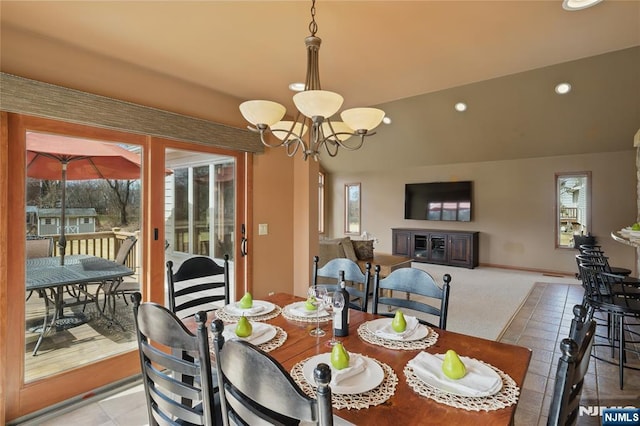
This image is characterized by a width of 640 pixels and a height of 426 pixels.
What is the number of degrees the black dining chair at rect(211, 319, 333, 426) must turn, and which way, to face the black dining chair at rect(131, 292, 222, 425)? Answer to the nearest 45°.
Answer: approximately 90° to its left

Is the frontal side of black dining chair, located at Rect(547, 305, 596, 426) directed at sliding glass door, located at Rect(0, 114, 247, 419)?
yes

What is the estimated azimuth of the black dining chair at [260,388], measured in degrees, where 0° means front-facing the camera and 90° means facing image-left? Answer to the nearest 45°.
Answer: approximately 225°

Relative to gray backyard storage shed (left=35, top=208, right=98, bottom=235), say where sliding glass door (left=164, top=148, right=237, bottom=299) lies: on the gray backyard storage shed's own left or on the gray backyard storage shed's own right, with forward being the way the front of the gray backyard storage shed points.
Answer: on the gray backyard storage shed's own left

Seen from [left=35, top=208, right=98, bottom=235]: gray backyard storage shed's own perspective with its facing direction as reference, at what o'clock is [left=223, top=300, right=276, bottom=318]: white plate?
The white plate is roughly at 11 o'clock from the gray backyard storage shed.

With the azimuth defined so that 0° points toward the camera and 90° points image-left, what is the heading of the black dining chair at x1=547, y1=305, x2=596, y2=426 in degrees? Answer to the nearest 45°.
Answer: approximately 90°

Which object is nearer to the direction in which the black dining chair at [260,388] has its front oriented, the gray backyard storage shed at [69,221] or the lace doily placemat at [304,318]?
the lace doily placemat

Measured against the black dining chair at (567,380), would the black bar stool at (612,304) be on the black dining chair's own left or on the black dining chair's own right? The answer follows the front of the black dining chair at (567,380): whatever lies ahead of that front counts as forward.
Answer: on the black dining chair's own right

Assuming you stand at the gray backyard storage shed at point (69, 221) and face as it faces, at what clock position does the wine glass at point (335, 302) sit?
The wine glass is roughly at 11 o'clock from the gray backyard storage shed.

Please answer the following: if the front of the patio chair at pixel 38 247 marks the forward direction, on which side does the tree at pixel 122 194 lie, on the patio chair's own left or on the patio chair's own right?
on the patio chair's own left
